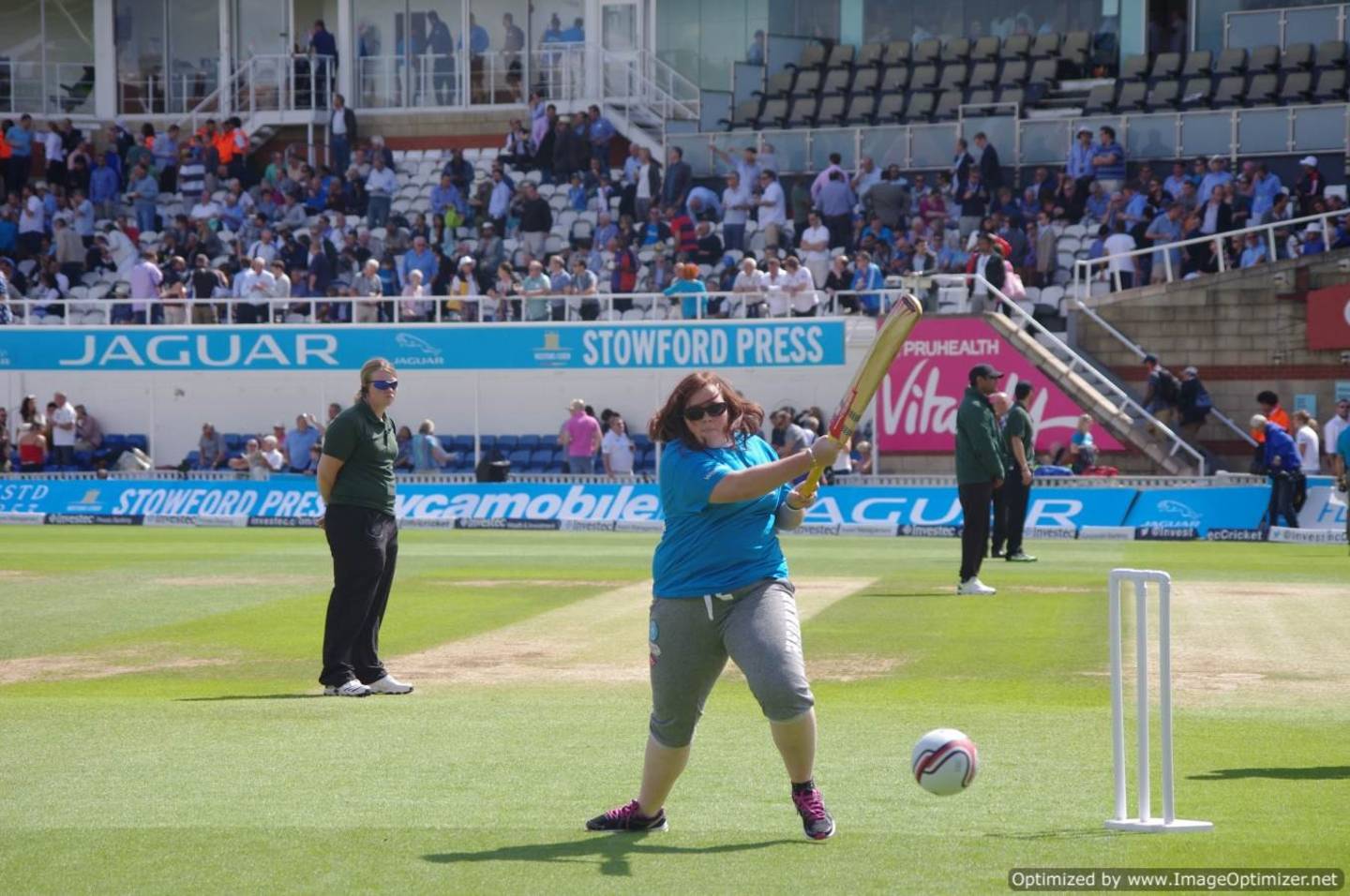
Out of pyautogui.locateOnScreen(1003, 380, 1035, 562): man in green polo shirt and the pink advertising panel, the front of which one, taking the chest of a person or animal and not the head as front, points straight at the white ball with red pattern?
the pink advertising panel

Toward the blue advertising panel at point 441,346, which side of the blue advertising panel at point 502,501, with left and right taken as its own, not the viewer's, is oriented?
back

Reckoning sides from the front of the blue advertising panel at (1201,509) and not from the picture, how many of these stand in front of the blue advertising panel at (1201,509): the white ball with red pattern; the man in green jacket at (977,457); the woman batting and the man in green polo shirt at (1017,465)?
4

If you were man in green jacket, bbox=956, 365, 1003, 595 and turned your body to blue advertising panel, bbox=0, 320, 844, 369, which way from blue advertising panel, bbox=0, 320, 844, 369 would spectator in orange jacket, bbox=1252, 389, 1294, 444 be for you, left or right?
right

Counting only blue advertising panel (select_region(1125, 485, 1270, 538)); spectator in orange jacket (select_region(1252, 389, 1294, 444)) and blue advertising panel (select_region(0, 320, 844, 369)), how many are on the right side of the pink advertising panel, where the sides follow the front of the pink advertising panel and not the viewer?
1

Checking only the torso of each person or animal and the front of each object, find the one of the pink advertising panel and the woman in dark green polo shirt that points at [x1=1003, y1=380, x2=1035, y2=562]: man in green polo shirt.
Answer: the pink advertising panel

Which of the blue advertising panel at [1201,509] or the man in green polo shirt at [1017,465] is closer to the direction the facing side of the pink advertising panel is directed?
the man in green polo shirt

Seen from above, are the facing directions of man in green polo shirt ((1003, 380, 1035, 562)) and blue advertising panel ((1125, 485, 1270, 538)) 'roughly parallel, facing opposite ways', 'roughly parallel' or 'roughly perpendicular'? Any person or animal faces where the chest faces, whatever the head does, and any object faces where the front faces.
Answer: roughly perpendicular
